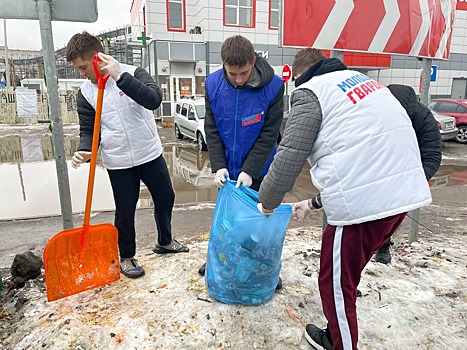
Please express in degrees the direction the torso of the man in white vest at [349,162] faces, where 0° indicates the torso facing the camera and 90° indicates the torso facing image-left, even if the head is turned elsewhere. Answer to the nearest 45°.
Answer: approximately 135°

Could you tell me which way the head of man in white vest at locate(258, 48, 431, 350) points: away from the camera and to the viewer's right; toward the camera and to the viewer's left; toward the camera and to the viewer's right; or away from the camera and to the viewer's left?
away from the camera and to the viewer's left

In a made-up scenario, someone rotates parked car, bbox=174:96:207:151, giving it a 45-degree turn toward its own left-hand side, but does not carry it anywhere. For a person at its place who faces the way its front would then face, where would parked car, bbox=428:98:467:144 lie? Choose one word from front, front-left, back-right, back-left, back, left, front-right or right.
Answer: front

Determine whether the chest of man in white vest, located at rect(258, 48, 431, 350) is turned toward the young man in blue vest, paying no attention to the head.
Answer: yes

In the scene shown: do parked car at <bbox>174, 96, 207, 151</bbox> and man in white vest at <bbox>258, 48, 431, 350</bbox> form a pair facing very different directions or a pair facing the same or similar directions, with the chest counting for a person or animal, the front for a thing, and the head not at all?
very different directions

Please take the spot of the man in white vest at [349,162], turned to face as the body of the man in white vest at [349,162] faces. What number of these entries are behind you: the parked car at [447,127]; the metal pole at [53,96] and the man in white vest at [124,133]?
0

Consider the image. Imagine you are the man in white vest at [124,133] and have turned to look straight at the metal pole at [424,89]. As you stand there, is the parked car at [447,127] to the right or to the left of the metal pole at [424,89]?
left

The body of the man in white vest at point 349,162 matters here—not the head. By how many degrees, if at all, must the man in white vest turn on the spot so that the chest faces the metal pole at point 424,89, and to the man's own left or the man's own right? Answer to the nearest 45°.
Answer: approximately 45° to the man's own right

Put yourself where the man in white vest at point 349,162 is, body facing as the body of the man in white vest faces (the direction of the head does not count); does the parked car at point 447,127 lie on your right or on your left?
on your right

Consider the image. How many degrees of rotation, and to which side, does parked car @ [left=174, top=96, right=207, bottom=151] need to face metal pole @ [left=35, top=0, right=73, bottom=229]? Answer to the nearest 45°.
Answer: approximately 45° to its right

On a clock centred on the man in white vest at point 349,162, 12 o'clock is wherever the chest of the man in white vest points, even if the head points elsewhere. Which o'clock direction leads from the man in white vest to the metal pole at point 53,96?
The metal pole is roughly at 11 o'clock from the man in white vest.

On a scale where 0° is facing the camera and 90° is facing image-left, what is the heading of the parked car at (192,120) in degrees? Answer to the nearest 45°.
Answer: approximately 315°
